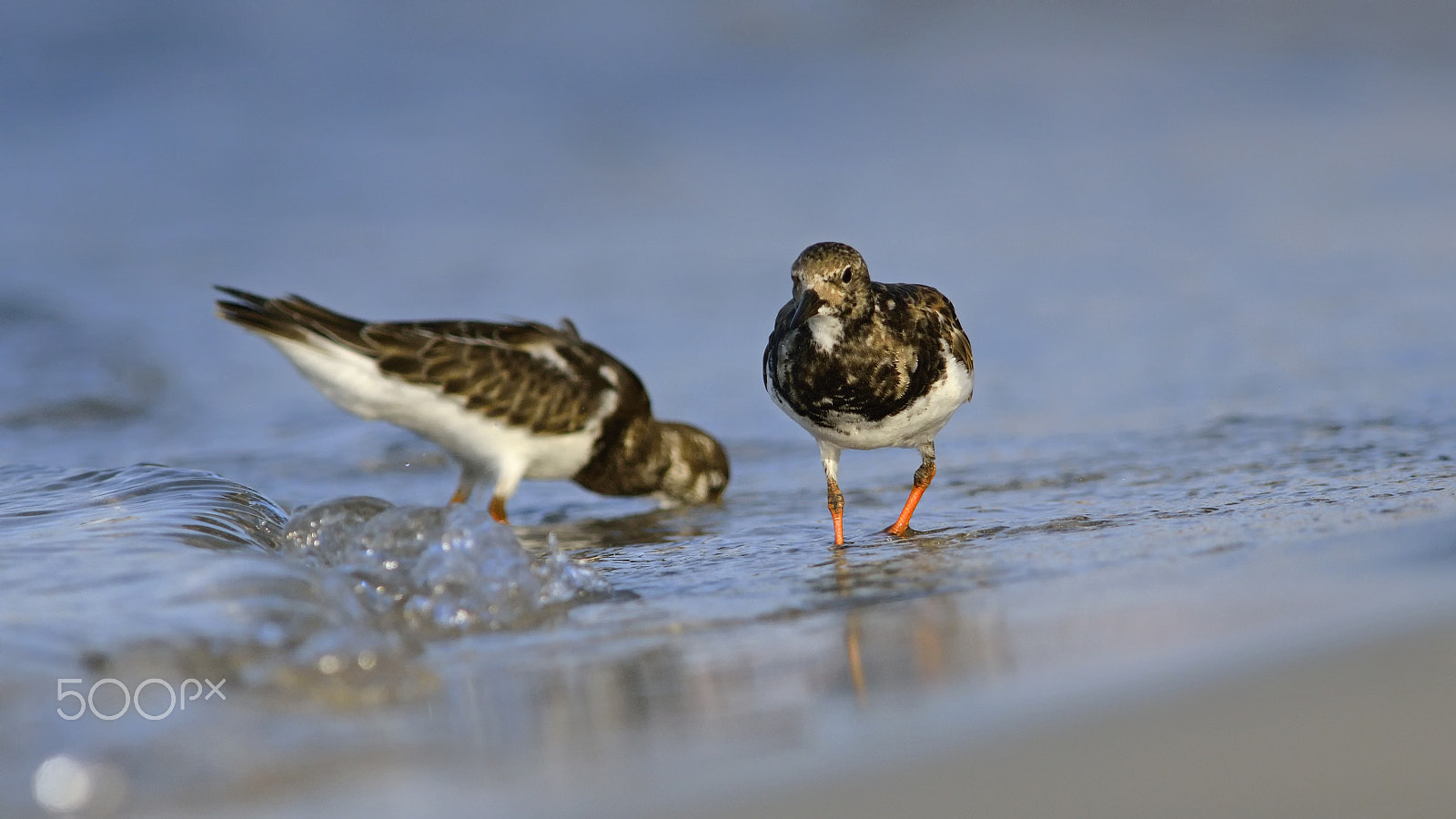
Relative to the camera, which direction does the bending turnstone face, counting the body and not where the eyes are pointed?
to the viewer's right
